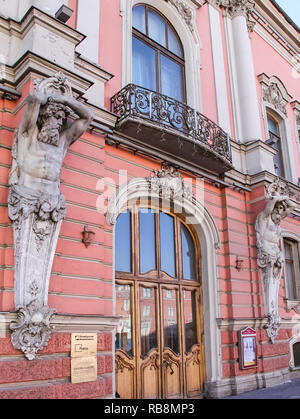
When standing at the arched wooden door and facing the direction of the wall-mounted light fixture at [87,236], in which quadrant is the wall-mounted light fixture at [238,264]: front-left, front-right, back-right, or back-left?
back-left

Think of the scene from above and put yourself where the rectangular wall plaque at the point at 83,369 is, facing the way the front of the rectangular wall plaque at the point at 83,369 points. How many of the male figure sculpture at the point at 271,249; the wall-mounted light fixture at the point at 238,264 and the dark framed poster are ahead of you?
0

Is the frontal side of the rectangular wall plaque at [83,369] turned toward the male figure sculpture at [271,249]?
no

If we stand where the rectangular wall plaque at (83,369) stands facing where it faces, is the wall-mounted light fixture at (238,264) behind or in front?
behind

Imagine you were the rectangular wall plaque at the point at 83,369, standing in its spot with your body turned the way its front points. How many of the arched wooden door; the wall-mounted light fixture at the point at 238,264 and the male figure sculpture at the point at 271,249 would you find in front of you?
0

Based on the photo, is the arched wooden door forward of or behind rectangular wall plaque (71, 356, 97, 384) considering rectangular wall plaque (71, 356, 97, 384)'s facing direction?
behind
